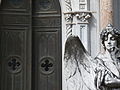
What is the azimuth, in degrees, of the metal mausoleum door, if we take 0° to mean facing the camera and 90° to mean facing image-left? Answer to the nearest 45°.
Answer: approximately 0°
